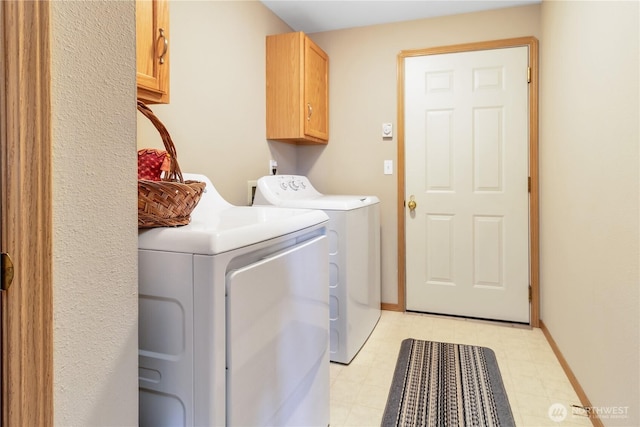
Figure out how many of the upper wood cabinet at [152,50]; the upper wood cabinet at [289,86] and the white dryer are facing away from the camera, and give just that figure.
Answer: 0

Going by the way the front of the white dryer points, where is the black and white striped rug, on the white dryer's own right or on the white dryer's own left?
on the white dryer's own left

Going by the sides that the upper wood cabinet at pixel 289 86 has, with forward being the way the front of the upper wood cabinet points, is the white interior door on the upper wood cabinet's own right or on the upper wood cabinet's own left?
on the upper wood cabinet's own left

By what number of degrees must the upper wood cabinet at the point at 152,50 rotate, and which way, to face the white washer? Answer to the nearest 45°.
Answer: approximately 90° to its left

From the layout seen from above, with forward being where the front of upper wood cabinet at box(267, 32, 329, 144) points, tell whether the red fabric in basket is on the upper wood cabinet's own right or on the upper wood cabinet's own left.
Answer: on the upper wood cabinet's own right

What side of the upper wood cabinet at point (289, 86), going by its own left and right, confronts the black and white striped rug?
front

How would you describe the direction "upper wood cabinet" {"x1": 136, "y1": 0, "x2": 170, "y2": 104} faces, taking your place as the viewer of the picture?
facing the viewer and to the right of the viewer

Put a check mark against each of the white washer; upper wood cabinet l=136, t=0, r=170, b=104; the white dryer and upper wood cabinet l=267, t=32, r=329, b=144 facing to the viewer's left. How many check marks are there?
0

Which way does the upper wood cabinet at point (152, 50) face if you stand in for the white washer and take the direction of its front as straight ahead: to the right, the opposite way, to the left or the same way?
the same way

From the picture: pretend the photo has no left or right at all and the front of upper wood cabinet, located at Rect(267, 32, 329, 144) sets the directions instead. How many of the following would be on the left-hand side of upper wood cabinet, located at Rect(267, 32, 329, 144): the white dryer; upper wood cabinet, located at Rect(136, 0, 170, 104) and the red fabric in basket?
0

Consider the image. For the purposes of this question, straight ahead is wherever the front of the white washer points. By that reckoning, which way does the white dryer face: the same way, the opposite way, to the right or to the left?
the same way

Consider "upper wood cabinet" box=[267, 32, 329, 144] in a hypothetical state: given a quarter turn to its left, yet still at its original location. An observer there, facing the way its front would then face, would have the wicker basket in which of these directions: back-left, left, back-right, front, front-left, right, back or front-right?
back-right

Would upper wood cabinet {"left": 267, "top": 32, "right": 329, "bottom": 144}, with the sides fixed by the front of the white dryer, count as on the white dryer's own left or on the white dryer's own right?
on the white dryer's own left
